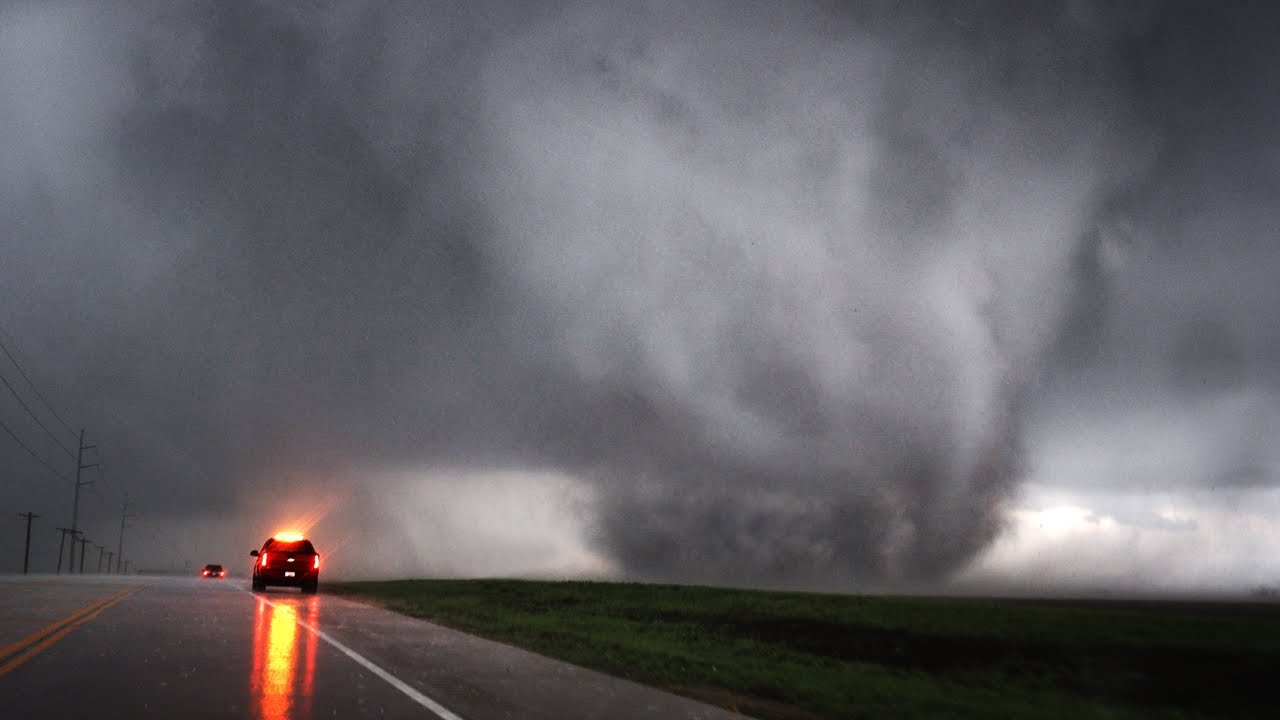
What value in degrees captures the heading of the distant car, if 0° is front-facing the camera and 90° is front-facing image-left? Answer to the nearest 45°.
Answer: approximately 180°
